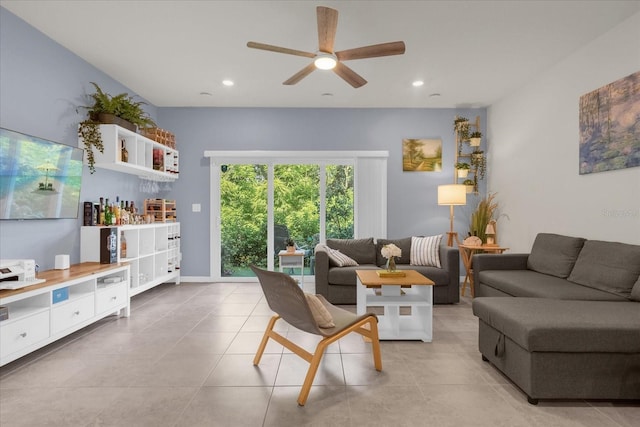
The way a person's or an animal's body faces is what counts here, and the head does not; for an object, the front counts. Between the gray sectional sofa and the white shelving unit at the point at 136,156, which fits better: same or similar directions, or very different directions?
very different directions

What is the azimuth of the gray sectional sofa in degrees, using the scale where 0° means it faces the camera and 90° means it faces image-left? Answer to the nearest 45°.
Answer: approximately 45°

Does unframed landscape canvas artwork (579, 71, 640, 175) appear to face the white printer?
yes

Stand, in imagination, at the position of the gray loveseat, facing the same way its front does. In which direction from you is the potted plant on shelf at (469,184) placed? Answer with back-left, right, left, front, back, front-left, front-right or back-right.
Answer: back-left

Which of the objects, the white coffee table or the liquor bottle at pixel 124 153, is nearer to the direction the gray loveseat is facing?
the white coffee table

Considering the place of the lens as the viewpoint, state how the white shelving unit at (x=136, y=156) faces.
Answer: facing the viewer and to the right of the viewer

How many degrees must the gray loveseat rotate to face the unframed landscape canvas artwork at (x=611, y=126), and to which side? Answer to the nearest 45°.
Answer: approximately 90° to its left

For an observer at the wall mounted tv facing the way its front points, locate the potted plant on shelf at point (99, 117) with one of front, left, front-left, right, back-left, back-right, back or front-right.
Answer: left

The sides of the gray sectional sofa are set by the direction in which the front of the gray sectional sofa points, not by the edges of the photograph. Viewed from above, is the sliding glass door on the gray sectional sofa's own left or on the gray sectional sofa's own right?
on the gray sectional sofa's own right

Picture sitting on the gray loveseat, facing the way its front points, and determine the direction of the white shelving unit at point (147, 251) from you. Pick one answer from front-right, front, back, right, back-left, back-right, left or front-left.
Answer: right
